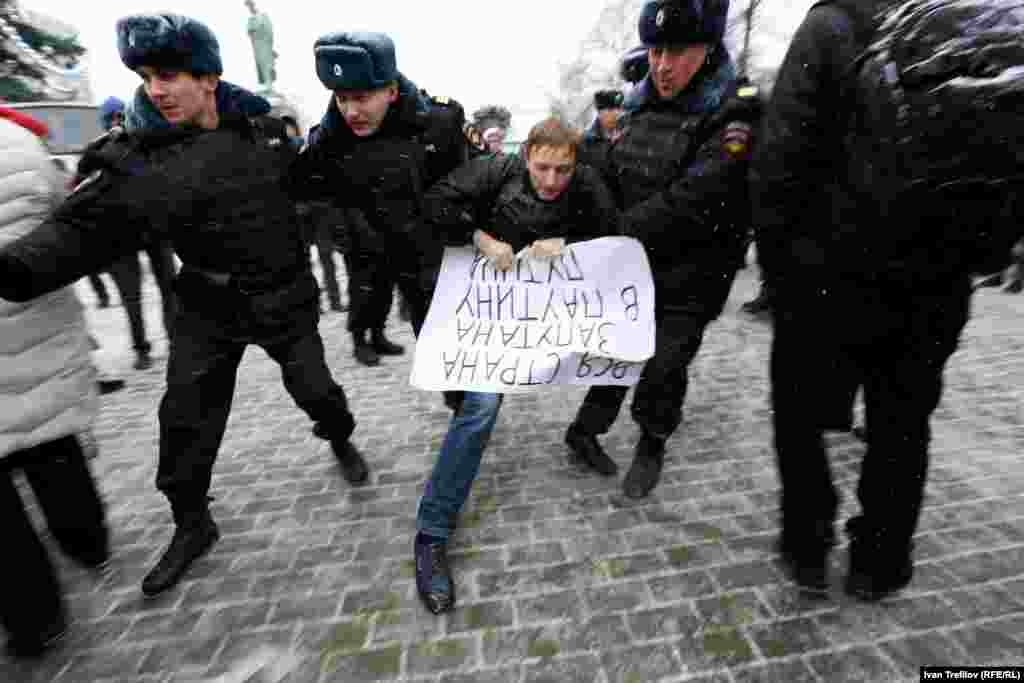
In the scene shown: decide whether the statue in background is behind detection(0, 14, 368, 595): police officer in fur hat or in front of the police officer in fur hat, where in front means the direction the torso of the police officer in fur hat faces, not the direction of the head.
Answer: behind

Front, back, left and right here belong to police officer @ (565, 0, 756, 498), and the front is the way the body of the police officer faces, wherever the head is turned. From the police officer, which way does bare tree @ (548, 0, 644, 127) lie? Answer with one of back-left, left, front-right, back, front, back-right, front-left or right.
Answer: back-right

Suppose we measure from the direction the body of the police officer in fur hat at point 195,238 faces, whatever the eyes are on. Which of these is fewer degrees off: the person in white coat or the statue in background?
the person in white coat

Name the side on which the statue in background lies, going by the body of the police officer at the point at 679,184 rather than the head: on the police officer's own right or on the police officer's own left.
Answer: on the police officer's own right

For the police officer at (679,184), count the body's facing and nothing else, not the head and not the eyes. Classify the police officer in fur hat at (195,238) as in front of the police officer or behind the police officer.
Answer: in front

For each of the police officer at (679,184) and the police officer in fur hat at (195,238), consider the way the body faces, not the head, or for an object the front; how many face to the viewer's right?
0

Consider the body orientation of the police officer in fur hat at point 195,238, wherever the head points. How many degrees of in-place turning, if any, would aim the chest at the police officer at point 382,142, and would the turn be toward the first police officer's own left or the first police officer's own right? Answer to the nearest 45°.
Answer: approximately 135° to the first police officer's own left

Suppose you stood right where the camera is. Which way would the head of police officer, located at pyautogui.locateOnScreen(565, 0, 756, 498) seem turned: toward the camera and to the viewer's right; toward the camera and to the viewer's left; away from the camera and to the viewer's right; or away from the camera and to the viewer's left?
toward the camera and to the viewer's left

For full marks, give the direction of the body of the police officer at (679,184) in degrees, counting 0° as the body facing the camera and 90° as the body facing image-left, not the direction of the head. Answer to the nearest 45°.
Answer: approximately 45°

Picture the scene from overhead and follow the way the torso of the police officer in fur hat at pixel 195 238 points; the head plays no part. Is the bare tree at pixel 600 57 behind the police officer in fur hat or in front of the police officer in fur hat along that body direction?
behind

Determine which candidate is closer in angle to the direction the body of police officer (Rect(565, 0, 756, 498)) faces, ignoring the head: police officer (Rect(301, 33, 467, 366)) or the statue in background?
the police officer

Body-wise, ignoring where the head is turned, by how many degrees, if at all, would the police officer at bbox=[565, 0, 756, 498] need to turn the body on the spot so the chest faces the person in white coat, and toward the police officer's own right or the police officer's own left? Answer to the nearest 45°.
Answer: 0° — they already face them
